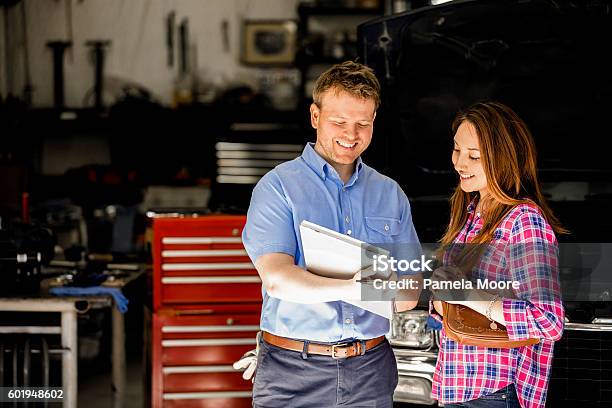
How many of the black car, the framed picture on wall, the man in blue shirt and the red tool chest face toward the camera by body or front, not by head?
4

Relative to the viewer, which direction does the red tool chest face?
toward the camera

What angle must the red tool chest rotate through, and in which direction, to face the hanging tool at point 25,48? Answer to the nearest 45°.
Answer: approximately 180°

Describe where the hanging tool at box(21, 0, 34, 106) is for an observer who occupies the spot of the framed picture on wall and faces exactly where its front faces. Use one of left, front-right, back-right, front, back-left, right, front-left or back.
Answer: right

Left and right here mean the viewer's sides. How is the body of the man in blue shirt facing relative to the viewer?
facing the viewer

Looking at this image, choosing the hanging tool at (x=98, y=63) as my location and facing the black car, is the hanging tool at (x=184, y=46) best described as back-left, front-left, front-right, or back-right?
front-left

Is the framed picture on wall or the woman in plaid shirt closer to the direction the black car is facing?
the woman in plaid shirt

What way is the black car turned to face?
toward the camera

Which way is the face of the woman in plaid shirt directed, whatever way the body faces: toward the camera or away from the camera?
toward the camera

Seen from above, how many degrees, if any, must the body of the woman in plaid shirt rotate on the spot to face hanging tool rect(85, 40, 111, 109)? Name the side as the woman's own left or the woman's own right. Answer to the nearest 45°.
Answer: approximately 90° to the woman's own right

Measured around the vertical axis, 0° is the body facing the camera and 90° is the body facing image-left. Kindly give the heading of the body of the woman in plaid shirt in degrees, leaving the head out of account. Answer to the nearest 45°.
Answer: approximately 45°

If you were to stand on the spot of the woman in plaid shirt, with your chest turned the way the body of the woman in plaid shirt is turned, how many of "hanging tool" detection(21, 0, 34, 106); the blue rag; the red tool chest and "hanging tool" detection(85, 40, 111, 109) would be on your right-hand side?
4

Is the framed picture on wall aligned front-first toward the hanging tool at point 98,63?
no

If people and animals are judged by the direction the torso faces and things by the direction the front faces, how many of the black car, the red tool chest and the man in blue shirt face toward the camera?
3

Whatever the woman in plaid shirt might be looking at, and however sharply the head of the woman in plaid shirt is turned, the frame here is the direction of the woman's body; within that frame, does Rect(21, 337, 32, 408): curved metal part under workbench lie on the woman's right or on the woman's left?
on the woman's right

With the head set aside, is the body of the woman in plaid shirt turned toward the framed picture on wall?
no

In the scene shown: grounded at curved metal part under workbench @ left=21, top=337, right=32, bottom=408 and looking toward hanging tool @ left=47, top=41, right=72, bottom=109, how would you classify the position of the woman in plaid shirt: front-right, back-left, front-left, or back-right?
back-right

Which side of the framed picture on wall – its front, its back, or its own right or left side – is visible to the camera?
front

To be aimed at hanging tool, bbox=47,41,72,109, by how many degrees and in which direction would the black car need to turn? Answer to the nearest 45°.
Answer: approximately 135° to its right

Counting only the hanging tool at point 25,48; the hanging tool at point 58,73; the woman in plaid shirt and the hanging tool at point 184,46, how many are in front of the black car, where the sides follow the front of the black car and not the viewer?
1

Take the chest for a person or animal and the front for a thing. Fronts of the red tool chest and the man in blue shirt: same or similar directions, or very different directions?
same or similar directions

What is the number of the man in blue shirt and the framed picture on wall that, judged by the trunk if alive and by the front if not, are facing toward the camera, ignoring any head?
2

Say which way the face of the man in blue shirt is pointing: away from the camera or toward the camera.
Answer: toward the camera
